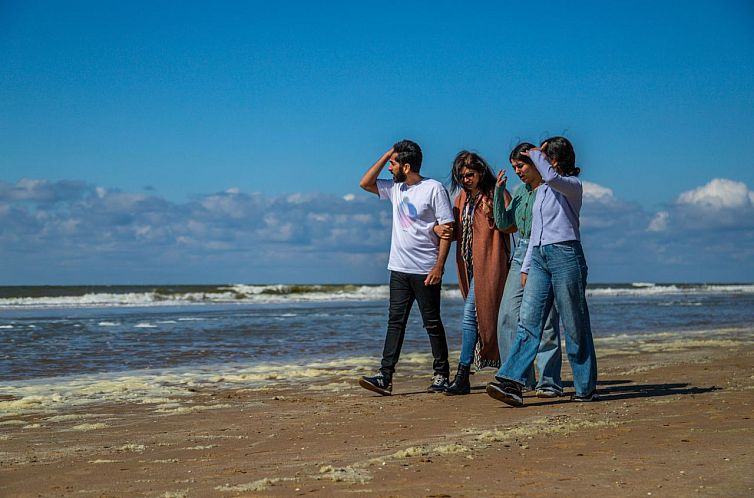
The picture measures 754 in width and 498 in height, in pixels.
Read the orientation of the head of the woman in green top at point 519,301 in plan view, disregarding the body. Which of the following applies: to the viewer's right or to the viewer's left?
to the viewer's left

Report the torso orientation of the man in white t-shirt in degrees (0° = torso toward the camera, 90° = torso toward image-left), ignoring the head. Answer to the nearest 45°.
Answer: approximately 45°

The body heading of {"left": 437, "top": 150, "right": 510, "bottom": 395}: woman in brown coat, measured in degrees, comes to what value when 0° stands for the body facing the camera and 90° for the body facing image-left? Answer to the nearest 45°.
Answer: approximately 45°

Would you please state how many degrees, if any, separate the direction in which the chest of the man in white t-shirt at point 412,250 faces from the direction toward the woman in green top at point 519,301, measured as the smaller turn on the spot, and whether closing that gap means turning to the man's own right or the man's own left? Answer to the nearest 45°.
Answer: approximately 135° to the man's own left
